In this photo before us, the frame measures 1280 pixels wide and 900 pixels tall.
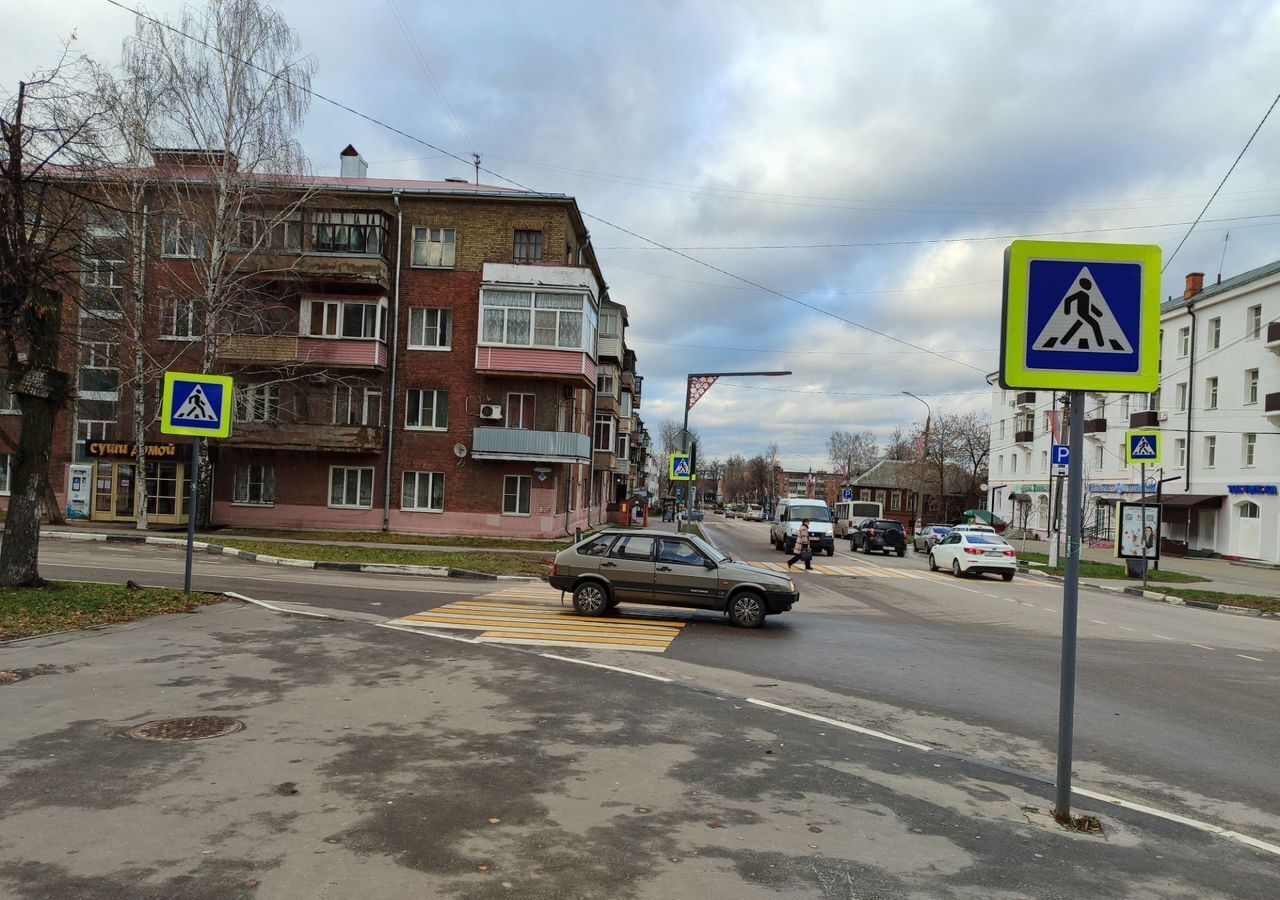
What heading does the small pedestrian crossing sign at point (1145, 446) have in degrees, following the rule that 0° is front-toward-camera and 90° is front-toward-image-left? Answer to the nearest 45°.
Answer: approximately 0°

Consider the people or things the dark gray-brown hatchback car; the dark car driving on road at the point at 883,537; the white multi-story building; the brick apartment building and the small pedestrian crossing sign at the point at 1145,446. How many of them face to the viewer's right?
1

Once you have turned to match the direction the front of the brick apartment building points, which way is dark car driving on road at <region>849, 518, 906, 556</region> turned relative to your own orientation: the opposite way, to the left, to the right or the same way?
the opposite way

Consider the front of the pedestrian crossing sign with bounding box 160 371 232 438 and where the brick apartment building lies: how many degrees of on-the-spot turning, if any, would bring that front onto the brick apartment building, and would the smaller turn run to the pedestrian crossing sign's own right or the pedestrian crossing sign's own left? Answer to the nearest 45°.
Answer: approximately 180°

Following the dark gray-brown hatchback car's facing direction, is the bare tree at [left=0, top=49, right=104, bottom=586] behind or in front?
behind

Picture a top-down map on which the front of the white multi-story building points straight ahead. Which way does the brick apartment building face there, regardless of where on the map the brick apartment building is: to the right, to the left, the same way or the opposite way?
to the left

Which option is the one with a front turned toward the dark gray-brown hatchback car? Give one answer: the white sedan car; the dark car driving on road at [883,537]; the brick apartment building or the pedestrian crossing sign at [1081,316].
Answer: the brick apartment building

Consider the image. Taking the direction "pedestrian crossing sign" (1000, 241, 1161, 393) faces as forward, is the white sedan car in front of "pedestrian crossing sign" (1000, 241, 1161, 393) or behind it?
behind

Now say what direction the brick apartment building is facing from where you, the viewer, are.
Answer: facing the viewer

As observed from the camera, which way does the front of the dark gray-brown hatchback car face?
facing to the right of the viewer

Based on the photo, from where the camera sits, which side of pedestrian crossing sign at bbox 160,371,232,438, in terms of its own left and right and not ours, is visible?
front

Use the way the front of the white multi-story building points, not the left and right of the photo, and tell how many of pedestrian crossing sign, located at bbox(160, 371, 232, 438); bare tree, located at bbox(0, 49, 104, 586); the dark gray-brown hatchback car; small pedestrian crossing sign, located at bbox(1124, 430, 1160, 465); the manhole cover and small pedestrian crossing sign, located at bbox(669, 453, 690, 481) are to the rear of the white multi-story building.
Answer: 0

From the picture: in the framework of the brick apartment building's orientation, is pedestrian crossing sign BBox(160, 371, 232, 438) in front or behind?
in front

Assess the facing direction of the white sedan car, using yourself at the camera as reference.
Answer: facing away from the viewer and to the left of the viewer
